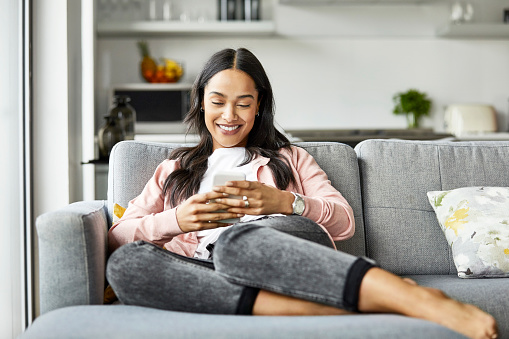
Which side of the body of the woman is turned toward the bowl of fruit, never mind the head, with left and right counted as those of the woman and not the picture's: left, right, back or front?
back

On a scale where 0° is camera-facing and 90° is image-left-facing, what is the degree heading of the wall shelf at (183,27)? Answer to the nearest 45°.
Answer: approximately 0°

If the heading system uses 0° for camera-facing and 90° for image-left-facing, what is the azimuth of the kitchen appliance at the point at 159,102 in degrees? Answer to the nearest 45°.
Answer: approximately 0°

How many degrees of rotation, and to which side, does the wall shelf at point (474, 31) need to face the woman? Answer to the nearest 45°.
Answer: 0° — it already faces them

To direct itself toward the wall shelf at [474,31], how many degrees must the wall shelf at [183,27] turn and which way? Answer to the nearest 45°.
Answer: approximately 90° to its left
